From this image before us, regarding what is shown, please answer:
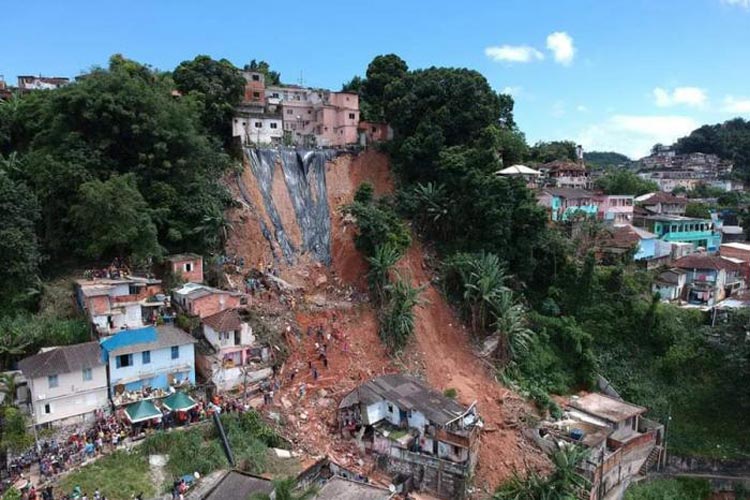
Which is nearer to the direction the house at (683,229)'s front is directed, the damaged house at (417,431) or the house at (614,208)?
the damaged house

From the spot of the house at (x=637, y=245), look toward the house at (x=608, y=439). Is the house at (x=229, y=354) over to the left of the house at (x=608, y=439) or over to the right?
right

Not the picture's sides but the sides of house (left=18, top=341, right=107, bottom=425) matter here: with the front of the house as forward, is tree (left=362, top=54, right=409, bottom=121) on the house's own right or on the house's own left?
on the house's own left

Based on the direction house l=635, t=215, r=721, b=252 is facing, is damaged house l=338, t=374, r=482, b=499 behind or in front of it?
in front

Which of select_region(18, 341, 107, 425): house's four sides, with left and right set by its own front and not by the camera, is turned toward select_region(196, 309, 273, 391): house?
left

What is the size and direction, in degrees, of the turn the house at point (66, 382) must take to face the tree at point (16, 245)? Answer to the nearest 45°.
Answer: approximately 180°

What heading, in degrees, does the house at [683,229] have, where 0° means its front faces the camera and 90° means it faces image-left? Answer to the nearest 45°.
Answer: approximately 0°

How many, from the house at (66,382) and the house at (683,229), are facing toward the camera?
2

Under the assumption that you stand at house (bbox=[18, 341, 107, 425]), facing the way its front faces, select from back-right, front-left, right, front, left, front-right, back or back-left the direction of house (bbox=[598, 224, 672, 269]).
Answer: left

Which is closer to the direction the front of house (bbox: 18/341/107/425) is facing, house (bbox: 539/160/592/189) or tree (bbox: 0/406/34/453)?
the tree

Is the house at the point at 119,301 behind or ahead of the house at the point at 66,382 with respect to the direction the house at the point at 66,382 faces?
behind

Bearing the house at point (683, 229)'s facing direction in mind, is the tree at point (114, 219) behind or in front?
in front

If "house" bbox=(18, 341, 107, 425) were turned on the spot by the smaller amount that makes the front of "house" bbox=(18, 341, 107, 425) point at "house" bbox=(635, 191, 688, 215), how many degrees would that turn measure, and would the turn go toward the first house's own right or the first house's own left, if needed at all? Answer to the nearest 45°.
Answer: approximately 90° to the first house's own left
